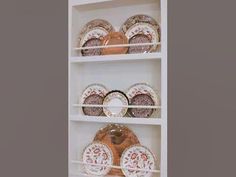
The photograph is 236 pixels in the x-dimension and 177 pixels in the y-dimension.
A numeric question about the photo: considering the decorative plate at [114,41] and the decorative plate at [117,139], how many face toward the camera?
2

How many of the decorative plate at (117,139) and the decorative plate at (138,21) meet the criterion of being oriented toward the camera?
2

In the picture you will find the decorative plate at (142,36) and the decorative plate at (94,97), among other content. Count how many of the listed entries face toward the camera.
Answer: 2
